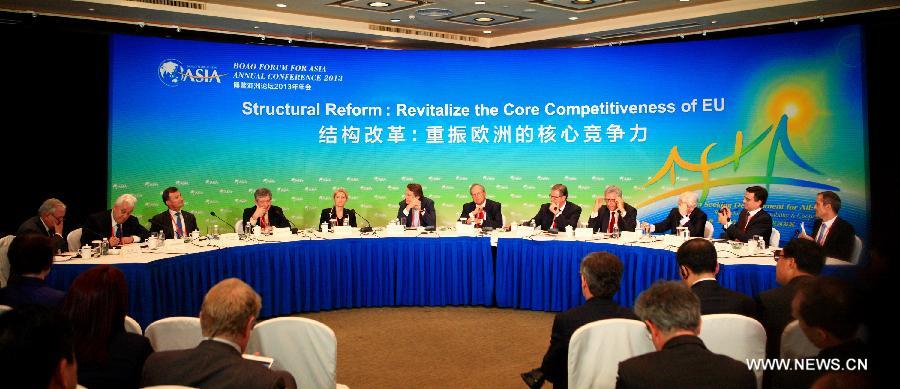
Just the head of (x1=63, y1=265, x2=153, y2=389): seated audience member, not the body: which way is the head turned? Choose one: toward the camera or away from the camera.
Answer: away from the camera

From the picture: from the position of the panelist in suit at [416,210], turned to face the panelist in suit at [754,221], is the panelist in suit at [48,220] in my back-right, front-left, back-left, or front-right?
back-right

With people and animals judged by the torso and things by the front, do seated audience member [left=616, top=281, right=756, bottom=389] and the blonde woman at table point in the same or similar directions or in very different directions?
very different directions

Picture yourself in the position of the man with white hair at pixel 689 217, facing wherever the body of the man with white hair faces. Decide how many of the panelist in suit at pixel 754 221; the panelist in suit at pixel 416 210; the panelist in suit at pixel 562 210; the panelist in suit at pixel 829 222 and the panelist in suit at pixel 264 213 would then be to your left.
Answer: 2

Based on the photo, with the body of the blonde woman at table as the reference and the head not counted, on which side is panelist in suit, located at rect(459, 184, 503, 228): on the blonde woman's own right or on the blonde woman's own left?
on the blonde woman's own left

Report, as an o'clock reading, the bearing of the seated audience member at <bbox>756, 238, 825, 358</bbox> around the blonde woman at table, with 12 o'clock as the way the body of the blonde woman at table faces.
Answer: The seated audience member is roughly at 11 o'clock from the blonde woman at table.

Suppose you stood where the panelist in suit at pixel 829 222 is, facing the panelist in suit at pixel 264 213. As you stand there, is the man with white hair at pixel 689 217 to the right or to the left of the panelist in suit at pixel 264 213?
right
